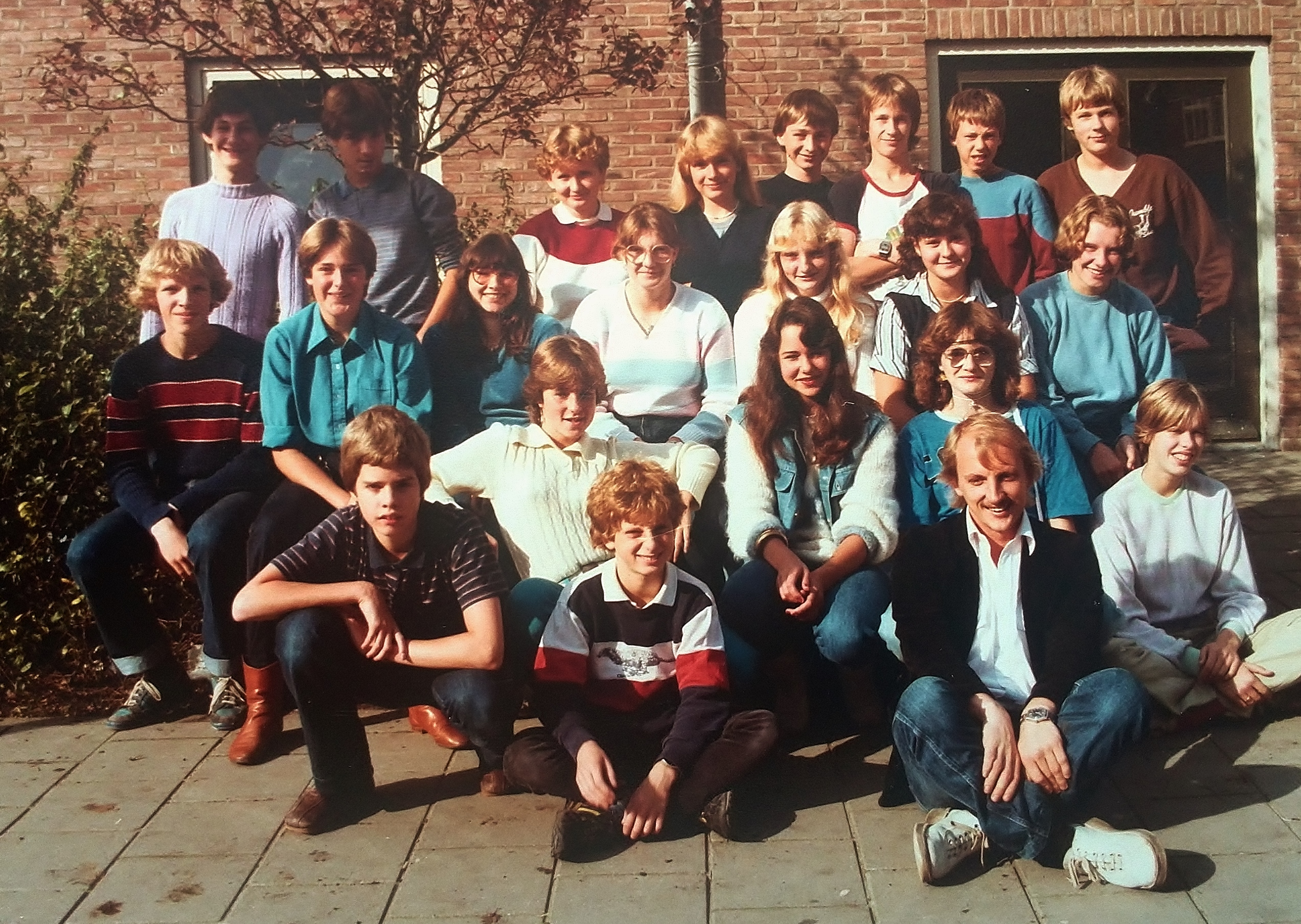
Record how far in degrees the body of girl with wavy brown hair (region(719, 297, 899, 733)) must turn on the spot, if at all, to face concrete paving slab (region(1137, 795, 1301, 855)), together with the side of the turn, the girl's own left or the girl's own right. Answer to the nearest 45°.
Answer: approximately 45° to the girl's own left

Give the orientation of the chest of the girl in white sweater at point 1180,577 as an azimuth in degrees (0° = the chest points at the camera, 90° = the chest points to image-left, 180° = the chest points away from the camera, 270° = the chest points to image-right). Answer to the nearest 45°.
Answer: approximately 315°

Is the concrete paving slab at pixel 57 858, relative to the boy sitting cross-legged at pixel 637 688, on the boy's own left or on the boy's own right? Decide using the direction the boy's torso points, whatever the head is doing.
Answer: on the boy's own right

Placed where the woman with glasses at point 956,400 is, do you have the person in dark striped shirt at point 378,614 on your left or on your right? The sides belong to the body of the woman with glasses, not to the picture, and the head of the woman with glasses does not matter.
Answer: on your right

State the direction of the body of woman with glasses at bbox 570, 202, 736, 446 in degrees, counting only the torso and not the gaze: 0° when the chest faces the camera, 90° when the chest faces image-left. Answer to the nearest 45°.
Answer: approximately 0°
